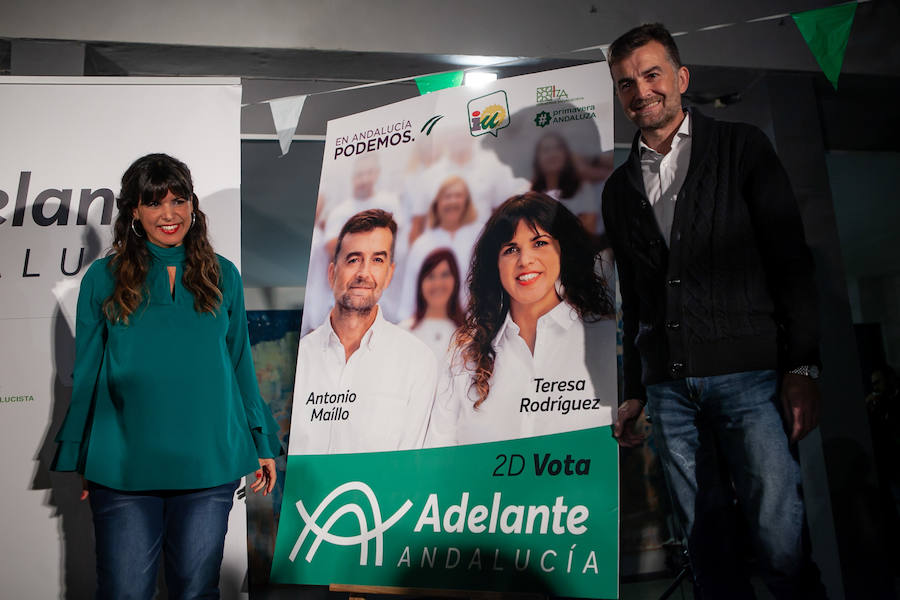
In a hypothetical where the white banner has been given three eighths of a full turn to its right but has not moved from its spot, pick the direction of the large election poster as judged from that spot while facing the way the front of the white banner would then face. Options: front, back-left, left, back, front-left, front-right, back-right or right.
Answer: back

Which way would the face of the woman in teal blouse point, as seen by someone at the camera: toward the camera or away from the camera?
toward the camera

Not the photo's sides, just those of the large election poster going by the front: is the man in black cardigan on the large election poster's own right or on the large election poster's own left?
on the large election poster's own left

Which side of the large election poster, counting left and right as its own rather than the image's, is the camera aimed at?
front

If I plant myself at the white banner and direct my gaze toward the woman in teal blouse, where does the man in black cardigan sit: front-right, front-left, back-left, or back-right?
front-left

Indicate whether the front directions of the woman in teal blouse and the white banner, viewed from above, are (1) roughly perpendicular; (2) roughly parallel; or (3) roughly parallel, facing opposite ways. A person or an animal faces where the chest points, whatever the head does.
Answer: roughly parallel

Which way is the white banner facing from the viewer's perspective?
toward the camera

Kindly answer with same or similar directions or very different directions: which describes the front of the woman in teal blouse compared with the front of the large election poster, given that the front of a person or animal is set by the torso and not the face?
same or similar directions

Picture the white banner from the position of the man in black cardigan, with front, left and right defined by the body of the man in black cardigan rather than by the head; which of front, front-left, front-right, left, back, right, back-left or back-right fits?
front-right

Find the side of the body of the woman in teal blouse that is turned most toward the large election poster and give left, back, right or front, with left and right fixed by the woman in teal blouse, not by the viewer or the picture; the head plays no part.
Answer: left

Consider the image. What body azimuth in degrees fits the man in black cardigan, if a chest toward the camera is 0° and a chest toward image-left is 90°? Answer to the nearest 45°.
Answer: approximately 45°

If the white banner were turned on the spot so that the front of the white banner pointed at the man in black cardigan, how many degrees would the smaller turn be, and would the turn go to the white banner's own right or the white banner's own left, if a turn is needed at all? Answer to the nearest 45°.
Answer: approximately 45° to the white banner's own left

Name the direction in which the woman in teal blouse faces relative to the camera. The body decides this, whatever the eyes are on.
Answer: toward the camera
